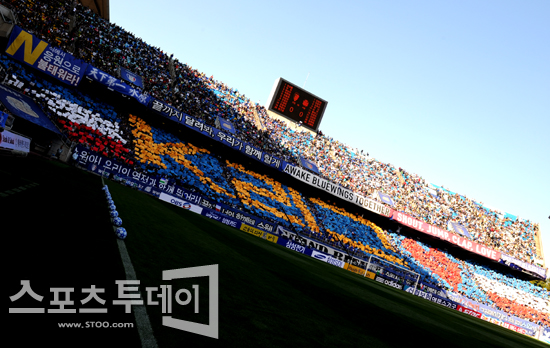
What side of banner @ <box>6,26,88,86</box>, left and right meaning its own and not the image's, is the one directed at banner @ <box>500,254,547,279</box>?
left

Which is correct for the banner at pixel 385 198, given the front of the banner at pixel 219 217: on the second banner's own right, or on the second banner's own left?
on the second banner's own left

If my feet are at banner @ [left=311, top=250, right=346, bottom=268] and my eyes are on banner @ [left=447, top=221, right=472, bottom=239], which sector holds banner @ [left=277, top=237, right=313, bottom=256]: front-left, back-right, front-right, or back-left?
back-left

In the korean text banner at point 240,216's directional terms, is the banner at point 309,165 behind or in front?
behind
